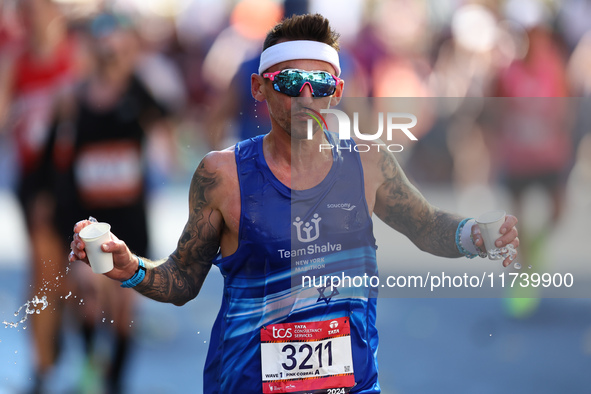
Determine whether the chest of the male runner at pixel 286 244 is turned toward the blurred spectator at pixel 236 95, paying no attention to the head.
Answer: no

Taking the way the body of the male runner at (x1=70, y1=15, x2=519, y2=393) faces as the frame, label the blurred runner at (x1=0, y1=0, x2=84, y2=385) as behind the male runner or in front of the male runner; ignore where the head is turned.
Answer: behind

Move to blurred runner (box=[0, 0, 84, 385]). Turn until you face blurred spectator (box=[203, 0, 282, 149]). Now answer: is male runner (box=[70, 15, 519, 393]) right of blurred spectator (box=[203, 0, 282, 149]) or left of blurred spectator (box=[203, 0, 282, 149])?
right

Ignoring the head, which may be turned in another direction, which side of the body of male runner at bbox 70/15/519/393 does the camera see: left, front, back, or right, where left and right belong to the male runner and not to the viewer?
front

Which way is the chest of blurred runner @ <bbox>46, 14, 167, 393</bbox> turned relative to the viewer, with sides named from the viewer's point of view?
facing the viewer

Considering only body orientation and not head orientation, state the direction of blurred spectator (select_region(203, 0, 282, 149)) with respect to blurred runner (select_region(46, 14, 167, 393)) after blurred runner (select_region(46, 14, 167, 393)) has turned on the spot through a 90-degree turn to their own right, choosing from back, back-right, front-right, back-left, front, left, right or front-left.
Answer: back

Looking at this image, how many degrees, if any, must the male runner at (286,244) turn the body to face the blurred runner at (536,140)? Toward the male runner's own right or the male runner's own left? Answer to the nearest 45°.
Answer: approximately 135° to the male runner's own left

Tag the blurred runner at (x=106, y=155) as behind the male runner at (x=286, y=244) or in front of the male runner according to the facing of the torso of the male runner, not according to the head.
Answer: behind

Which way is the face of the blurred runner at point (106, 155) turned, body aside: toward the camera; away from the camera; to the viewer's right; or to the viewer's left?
toward the camera

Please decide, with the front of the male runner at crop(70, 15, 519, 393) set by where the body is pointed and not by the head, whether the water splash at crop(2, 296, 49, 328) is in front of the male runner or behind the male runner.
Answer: behind

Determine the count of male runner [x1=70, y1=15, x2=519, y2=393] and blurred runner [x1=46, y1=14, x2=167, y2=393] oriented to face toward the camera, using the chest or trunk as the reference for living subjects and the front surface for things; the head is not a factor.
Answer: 2

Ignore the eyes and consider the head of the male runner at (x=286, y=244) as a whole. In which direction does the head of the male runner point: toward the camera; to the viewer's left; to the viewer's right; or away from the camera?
toward the camera

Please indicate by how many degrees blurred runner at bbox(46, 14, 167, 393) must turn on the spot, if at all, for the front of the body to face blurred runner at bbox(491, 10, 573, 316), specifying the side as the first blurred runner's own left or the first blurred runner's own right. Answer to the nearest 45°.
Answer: approximately 90° to the first blurred runner's own left

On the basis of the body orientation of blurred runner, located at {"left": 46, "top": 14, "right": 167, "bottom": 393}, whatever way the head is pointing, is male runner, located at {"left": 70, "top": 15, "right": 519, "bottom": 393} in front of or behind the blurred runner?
in front

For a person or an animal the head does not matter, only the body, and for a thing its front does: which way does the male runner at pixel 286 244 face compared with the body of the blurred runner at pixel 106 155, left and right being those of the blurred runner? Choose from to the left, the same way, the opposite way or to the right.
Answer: the same way
